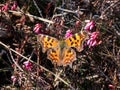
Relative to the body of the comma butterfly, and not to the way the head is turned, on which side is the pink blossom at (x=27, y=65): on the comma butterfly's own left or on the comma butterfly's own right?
on the comma butterfly's own left

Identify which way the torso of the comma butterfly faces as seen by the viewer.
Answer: away from the camera

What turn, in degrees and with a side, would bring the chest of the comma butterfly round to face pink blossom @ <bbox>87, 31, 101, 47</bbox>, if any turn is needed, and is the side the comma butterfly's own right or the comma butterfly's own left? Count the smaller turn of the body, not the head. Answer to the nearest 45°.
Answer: approximately 45° to the comma butterfly's own right
